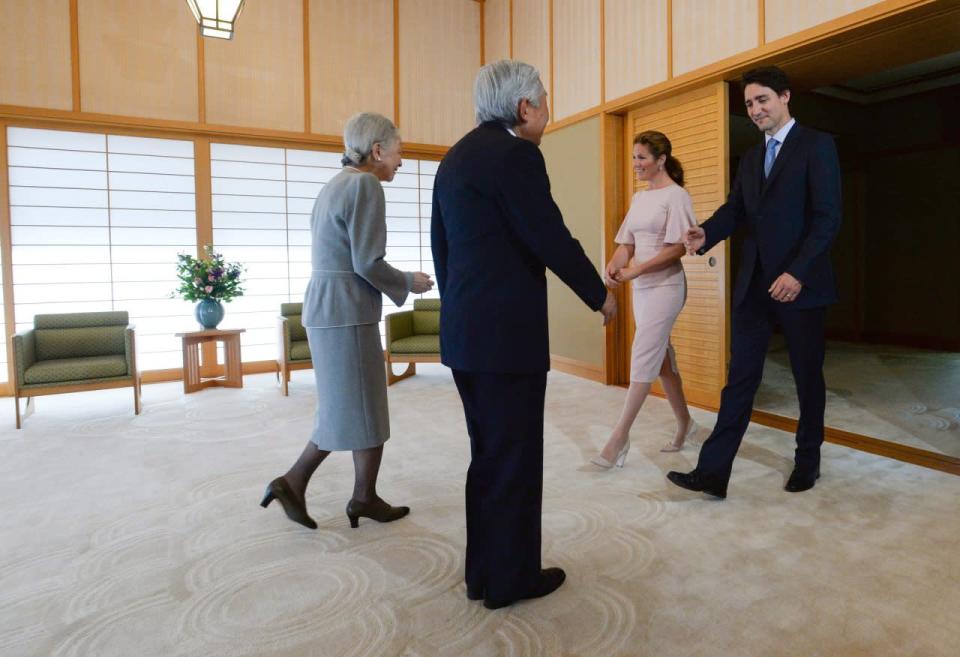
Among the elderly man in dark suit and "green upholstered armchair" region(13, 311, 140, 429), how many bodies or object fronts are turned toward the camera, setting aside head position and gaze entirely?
1

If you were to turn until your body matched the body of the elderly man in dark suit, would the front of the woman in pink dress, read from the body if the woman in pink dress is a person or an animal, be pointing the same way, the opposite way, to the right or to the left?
the opposite way

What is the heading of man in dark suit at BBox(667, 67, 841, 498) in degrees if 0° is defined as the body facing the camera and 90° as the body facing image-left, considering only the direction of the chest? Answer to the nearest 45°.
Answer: approximately 45°

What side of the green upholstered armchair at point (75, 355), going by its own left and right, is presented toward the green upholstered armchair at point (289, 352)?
left

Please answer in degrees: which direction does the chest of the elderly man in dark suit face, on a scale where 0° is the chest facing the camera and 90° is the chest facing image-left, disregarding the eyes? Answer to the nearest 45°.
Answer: approximately 225°

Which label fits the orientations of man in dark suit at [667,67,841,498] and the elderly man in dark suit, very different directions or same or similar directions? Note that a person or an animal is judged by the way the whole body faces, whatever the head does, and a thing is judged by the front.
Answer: very different directions

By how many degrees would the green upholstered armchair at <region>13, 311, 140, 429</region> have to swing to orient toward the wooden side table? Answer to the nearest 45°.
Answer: approximately 135° to its left

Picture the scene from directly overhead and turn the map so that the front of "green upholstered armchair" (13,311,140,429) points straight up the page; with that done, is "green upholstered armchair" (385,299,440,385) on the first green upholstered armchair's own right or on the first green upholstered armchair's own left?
on the first green upholstered armchair's own left

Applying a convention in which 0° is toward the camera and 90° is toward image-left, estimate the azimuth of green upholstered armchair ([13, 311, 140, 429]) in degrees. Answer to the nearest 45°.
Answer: approximately 0°

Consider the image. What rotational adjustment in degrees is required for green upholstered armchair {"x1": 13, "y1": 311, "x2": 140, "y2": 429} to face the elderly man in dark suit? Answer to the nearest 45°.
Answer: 0° — it already faces them

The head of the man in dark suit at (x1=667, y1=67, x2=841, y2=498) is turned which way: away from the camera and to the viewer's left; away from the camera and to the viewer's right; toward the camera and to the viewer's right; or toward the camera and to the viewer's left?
toward the camera and to the viewer's left

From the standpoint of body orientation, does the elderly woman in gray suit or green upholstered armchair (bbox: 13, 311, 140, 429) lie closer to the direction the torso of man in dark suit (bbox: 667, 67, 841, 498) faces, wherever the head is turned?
the elderly woman in gray suit
